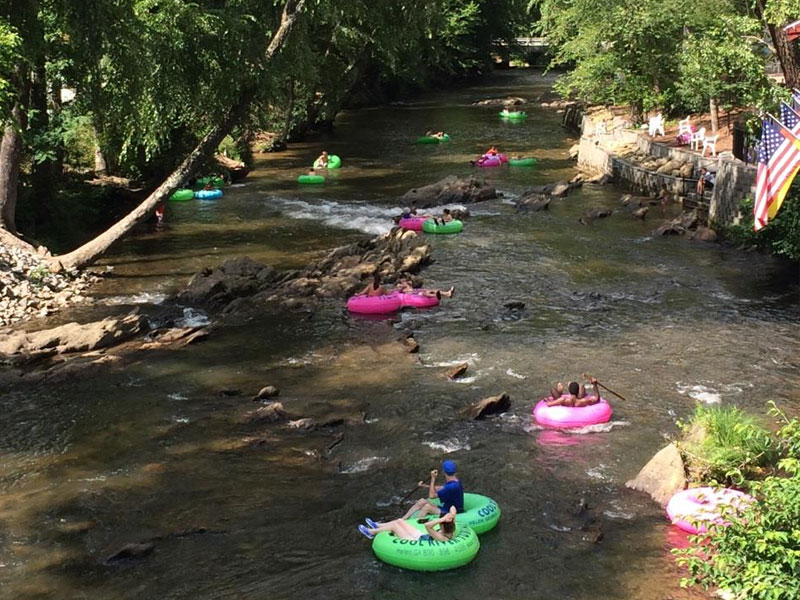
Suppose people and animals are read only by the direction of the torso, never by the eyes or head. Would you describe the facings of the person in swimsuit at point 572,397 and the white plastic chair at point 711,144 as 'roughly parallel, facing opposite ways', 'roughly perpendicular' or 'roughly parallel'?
roughly perpendicular

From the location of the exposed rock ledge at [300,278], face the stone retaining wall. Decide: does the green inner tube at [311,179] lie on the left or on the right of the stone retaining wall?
left

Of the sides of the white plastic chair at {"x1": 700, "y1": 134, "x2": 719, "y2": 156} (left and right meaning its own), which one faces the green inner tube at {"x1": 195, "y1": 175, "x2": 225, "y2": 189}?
front

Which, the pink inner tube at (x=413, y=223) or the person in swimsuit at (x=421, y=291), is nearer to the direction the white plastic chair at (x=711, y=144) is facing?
the pink inner tube

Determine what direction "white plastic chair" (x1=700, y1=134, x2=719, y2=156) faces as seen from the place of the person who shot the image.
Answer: facing to the left of the viewer

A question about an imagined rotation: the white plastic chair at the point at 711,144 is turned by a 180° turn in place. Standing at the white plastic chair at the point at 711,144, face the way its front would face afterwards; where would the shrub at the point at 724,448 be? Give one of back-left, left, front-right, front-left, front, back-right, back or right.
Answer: right

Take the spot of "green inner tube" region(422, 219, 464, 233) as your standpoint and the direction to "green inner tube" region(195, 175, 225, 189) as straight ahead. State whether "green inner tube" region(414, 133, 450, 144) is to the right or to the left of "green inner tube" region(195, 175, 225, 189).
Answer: right

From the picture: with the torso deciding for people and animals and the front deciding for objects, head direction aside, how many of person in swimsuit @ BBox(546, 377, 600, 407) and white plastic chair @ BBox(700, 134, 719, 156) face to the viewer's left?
1

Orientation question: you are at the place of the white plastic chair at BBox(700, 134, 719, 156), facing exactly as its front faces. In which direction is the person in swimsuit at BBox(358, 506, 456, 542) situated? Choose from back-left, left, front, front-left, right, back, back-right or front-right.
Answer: left

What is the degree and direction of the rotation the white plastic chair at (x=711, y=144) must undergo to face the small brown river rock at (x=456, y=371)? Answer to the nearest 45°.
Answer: approximately 90° to its left

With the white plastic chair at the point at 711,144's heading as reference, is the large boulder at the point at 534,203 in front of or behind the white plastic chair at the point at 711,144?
in front
